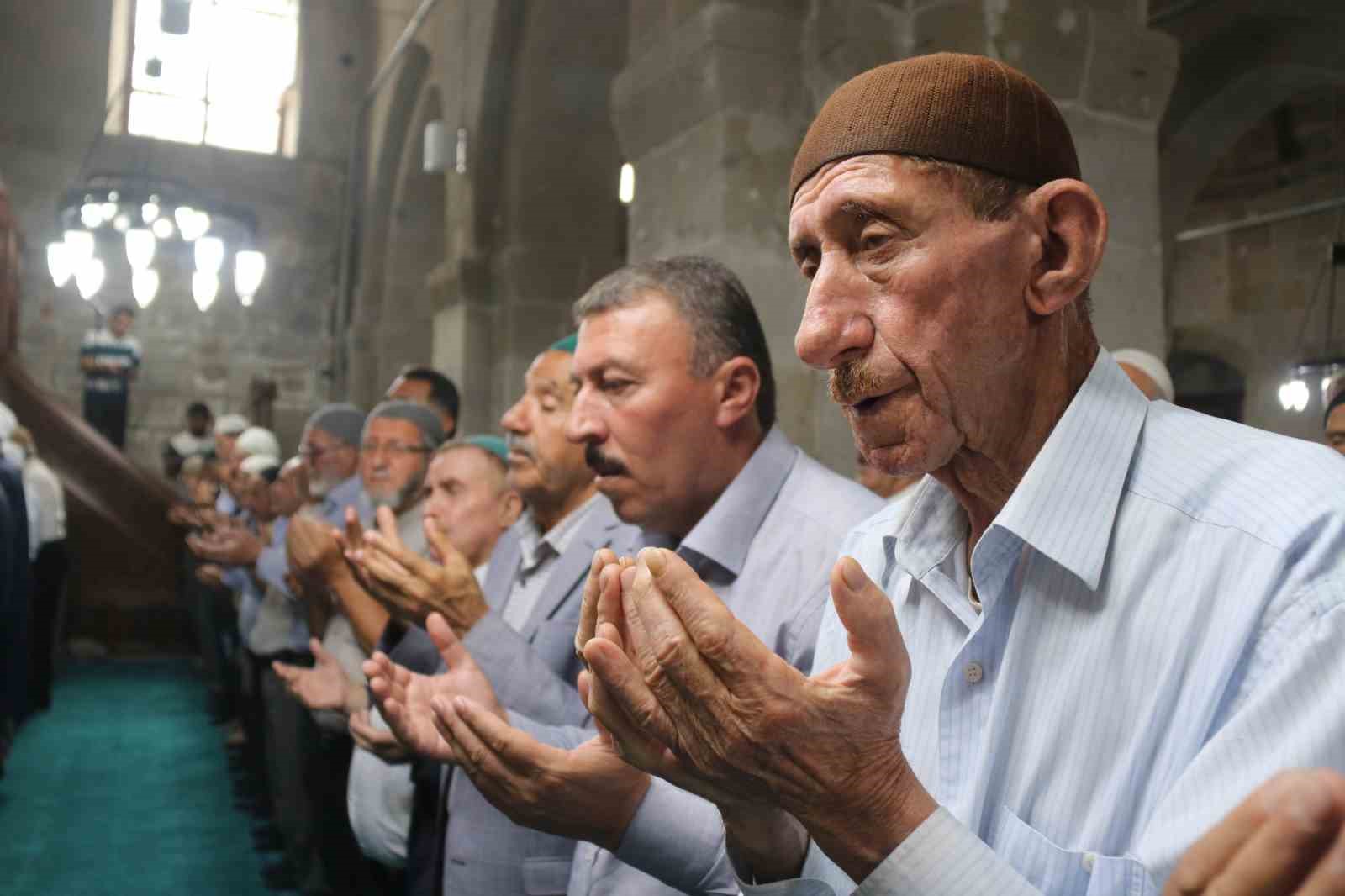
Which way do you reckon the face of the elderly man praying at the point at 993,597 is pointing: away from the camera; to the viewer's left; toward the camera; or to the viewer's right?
to the viewer's left

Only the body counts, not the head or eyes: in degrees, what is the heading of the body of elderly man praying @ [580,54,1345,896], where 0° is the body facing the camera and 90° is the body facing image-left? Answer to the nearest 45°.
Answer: approximately 45°

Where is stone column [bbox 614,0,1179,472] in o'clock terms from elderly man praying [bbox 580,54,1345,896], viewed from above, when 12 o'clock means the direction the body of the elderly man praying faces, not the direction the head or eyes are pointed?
The stone column is roughly at 4 o'clock from the elderly man praying.

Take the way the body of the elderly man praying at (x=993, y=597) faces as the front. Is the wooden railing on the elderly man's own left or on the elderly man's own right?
on the elderly man's own right
